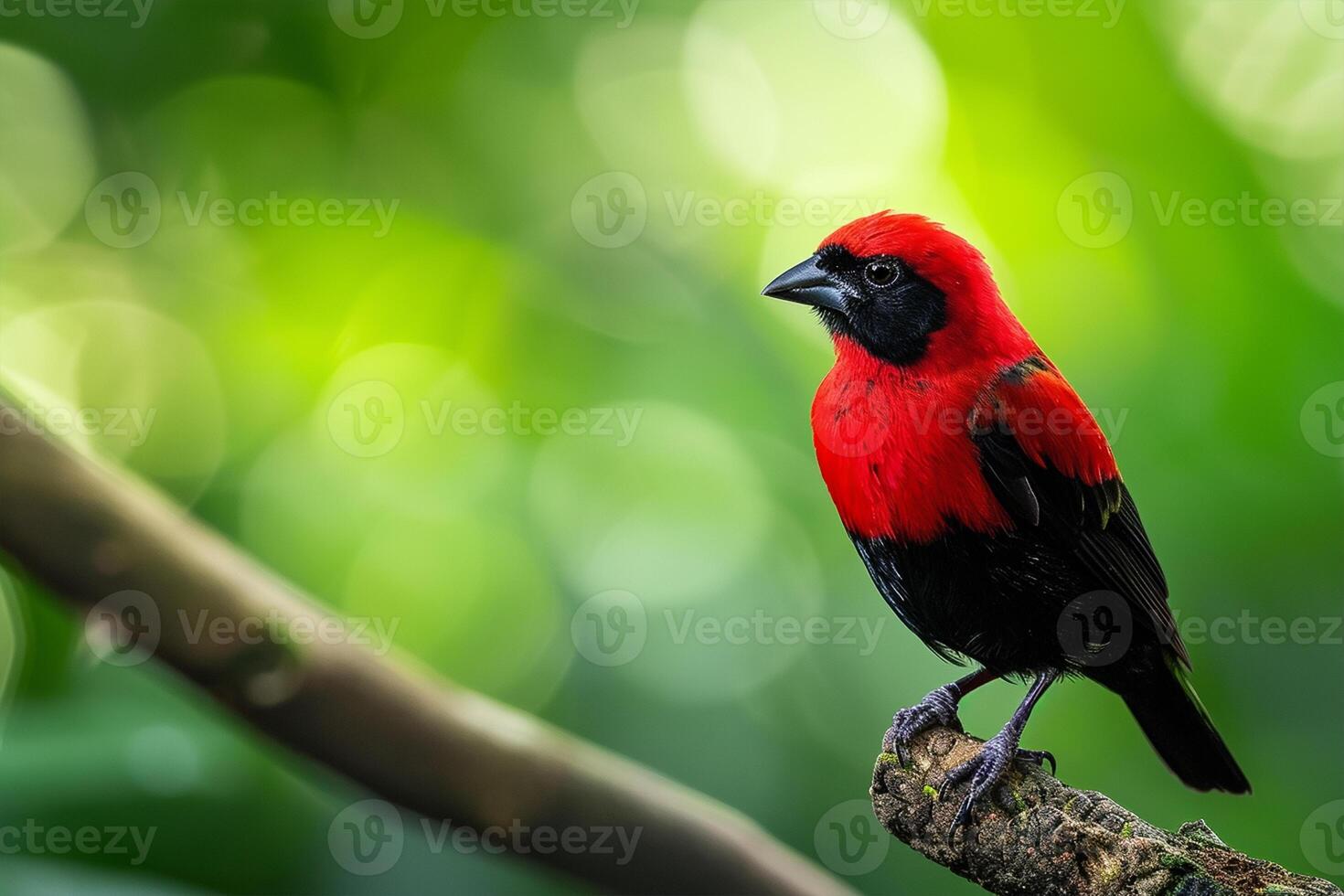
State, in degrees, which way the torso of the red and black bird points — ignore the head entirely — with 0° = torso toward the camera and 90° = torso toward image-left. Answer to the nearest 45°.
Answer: approximately 45°
